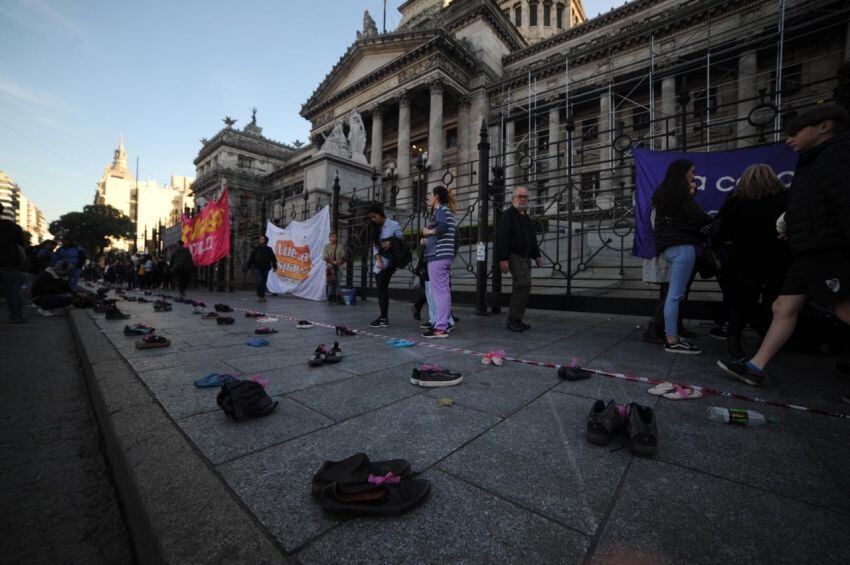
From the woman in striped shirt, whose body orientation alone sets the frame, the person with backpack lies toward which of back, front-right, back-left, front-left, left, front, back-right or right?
front-right

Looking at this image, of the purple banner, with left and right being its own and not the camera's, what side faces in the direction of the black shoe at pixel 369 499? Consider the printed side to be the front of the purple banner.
front

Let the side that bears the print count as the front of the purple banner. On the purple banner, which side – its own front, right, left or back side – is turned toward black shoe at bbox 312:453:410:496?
front

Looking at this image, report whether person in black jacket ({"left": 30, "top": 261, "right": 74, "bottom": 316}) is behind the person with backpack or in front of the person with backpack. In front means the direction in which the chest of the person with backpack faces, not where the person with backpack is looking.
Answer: in front

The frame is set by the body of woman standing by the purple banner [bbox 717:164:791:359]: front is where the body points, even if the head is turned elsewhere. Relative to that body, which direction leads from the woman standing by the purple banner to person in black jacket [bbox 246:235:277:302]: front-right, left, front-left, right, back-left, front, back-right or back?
left

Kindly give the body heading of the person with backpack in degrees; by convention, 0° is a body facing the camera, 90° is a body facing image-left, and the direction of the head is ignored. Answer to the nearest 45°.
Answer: approximately 90°

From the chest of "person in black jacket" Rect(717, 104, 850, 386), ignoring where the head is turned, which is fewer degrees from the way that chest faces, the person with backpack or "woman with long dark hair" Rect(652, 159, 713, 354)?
the person with backpack

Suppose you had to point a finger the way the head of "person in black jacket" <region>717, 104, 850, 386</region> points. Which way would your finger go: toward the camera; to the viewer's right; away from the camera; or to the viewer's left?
to the viewer's left

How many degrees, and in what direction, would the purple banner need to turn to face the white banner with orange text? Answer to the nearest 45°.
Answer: approximately 90° to its right

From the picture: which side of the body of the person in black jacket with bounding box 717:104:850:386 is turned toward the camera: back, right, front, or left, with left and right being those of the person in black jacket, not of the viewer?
left

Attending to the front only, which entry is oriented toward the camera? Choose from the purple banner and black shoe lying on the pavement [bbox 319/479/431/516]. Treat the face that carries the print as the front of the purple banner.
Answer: the purple banner

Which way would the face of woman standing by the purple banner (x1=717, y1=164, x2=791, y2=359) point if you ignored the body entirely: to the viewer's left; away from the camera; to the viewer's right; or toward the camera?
away from the camera

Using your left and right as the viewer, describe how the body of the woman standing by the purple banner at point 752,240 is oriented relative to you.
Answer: facing away from the viewer
